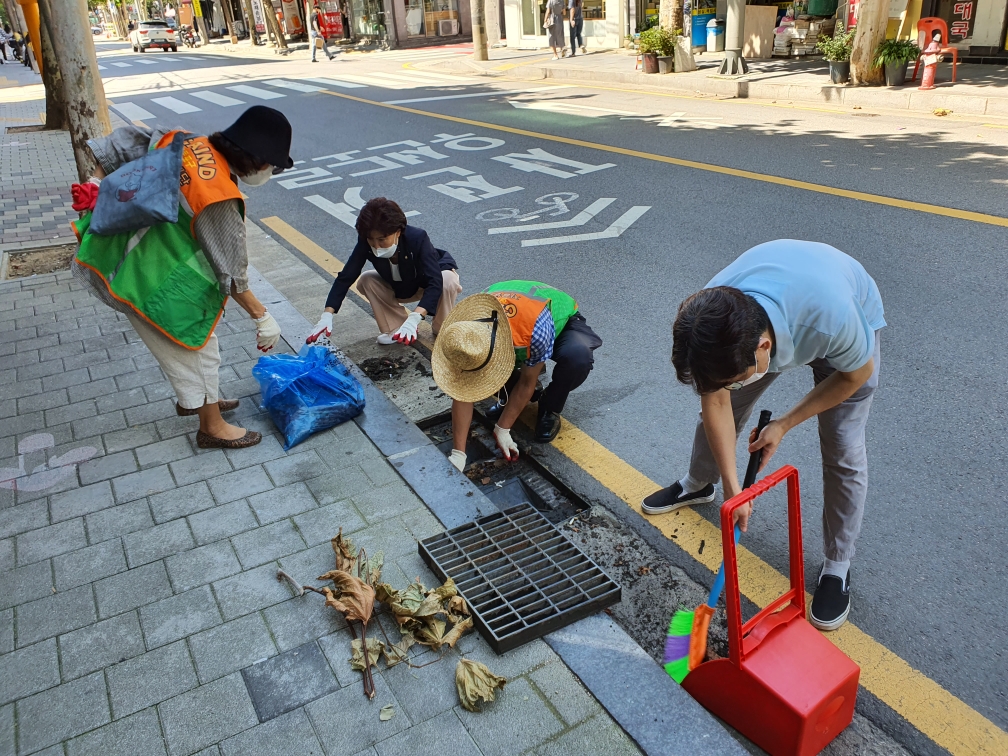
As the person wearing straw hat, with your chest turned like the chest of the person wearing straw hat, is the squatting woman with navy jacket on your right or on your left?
on your right

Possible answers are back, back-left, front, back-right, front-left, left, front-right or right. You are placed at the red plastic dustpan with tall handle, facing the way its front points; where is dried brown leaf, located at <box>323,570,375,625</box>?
front-left

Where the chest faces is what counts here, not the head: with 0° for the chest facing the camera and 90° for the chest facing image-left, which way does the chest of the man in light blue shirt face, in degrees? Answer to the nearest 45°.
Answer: approximately 45°

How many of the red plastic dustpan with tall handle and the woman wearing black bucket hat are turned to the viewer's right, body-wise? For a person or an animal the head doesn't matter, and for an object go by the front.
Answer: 1

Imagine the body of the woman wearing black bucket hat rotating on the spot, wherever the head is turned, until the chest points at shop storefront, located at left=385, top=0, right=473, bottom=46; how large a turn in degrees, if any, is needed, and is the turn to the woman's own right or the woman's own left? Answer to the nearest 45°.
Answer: approximately 90° to the woman's own left

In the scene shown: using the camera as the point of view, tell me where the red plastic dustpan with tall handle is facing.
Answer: facing away from the viewer and to the left of the viewer

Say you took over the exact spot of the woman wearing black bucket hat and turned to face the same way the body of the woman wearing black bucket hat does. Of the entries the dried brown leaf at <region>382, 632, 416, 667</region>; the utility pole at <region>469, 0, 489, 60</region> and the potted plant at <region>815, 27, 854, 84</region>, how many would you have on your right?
1

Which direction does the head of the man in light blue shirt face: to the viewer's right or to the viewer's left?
to the viewer's left

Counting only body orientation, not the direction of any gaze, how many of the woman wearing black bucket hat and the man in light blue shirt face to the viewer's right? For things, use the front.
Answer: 1

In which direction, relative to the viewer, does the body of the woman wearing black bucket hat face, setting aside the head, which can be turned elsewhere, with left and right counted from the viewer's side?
facing to the right of the viewer

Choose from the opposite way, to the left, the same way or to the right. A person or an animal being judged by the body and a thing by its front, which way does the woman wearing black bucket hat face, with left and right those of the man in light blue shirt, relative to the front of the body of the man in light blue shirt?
the opposite way

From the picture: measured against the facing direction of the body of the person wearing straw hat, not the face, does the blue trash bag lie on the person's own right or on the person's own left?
on the person's own right
